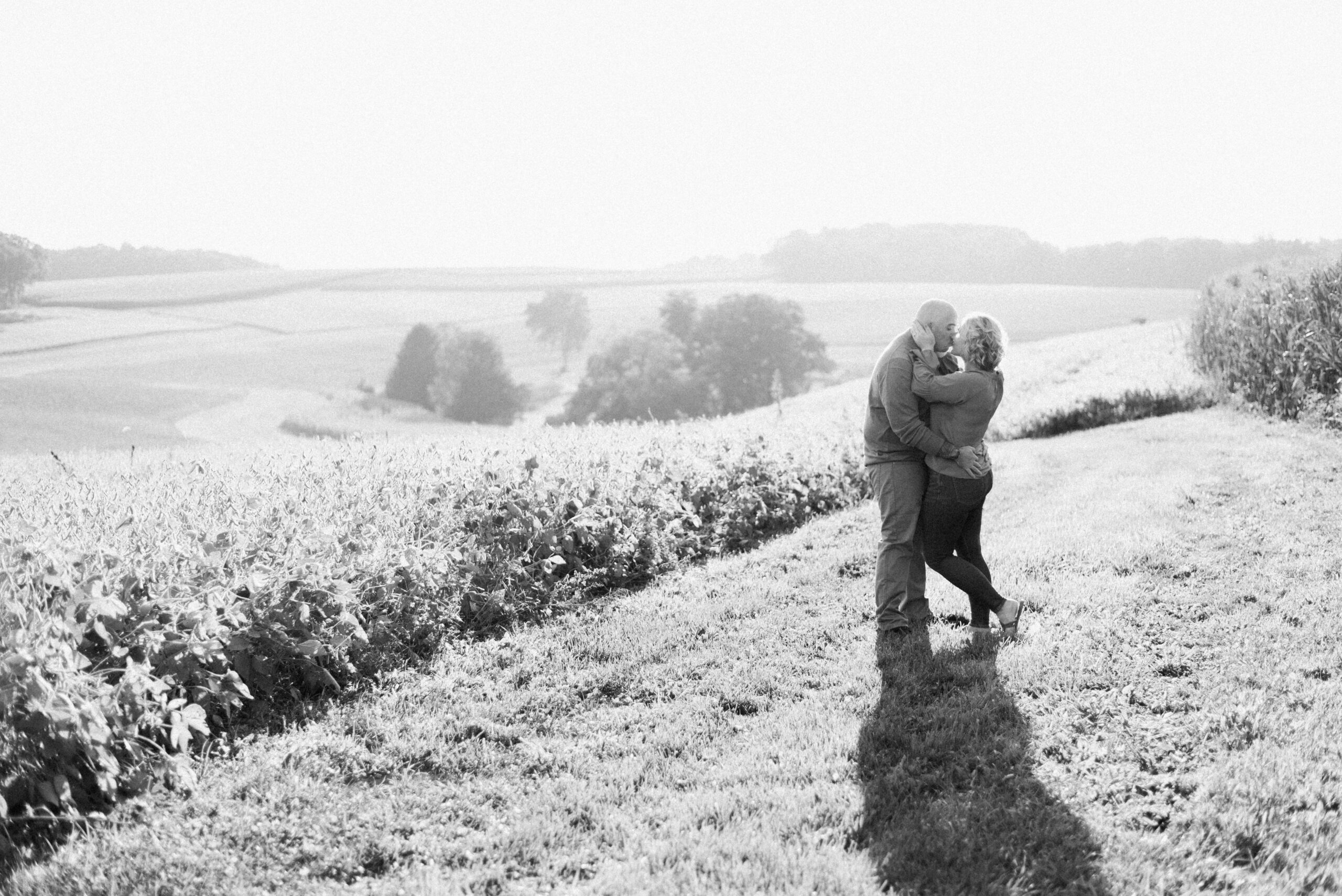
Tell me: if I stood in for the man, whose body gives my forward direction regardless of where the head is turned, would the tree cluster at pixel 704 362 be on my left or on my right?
on my left

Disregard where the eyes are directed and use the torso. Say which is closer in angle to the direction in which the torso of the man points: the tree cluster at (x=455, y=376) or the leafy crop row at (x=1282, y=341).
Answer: the leafy crop row

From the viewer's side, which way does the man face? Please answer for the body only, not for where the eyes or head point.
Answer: to the viewer's right

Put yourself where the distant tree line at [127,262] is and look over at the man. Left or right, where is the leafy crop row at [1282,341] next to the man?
left

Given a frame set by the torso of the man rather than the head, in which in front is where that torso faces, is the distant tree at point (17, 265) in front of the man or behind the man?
behind

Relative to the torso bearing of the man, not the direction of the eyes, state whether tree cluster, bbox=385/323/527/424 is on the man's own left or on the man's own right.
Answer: on the man's own left

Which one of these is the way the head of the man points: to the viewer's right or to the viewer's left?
to the viewer's right
